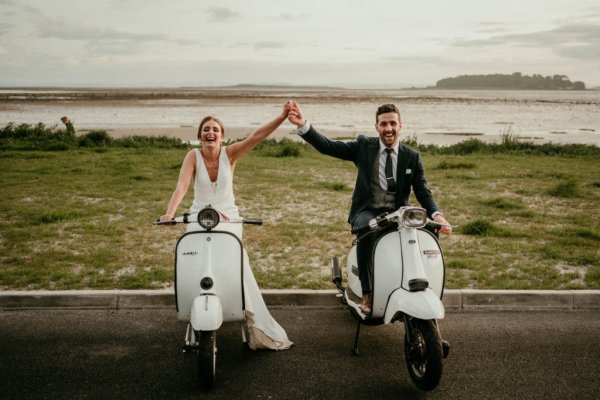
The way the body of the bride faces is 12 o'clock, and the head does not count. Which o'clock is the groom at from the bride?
The groom is roughly at 9 o'clock from the bride.

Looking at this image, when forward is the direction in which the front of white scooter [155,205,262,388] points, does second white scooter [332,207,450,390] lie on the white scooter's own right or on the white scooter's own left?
on the white scooter's own left

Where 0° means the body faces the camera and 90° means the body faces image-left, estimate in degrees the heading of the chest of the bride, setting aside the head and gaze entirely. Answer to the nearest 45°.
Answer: approximately 0°

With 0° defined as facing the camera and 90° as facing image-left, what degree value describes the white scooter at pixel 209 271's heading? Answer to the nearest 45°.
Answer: approximately 0°

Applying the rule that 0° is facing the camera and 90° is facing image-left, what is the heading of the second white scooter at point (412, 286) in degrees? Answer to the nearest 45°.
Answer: approximately 315°

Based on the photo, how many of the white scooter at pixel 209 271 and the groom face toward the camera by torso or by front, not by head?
2

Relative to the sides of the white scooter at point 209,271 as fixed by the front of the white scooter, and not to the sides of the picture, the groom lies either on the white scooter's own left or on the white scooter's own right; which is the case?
on the white scooter's own left
